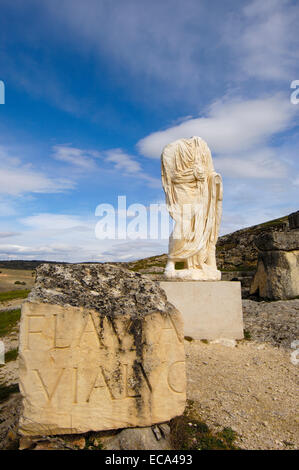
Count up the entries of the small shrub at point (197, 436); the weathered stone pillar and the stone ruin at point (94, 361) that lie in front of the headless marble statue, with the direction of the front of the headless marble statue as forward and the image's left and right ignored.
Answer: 2

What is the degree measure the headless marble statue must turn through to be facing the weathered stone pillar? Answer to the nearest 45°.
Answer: approximately 135° to its left

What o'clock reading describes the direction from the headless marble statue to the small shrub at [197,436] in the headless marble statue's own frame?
The small shrub is roughly at 12 o'clock from the headless marble statue.

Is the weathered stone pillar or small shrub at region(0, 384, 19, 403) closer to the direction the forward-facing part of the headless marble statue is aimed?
the small shrub

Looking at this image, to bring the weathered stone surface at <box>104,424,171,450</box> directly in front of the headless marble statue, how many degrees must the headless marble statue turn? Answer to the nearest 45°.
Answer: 0° — it already faces it

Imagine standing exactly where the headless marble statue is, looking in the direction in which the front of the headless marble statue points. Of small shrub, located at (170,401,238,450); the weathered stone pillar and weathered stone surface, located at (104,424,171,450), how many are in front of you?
2

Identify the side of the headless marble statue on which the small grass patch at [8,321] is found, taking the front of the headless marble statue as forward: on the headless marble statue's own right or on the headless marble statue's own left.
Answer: on the headless marble statue's own right

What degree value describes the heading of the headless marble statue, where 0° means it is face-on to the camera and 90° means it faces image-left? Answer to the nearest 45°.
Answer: approximately 0°

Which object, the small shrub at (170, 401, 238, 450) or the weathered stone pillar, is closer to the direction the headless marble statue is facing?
the small shrub

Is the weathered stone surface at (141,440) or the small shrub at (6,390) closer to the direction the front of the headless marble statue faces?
the weathered stone surface
